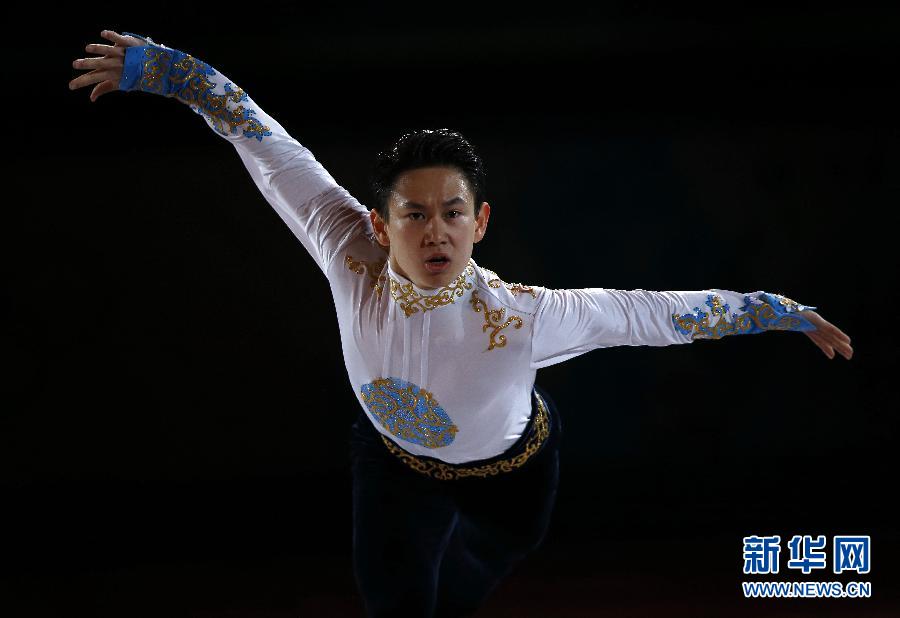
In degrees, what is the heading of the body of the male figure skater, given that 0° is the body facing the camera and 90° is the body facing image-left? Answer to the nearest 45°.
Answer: approximately 0°
